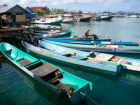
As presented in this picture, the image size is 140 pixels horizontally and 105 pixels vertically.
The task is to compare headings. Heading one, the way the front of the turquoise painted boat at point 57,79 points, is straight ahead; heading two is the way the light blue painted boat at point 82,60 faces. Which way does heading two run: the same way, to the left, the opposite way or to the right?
the same way
